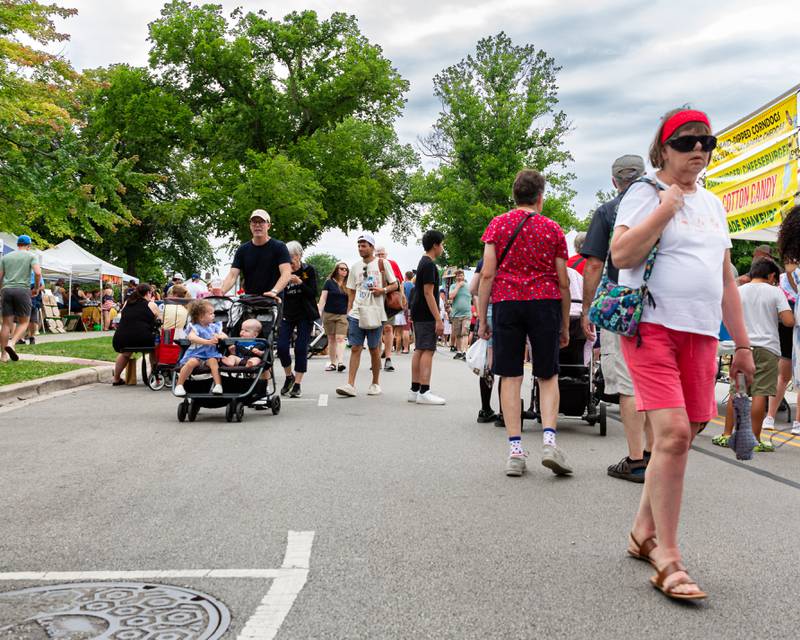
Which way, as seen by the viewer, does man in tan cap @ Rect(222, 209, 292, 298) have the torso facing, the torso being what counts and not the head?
toward the camera

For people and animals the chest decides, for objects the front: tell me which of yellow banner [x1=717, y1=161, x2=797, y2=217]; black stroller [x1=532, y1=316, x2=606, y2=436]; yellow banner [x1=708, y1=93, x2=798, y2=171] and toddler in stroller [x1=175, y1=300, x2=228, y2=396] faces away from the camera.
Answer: the black stroller

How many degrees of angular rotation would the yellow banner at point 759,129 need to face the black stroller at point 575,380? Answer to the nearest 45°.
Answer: approximately 45° to its left

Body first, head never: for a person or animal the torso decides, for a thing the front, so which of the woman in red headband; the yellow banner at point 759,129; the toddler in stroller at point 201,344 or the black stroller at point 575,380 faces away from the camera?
the black stroller

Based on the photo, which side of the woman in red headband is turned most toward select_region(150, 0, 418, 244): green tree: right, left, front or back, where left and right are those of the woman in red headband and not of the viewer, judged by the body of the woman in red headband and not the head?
back

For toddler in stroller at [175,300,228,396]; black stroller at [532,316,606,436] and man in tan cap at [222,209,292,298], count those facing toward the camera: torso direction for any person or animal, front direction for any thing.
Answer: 2

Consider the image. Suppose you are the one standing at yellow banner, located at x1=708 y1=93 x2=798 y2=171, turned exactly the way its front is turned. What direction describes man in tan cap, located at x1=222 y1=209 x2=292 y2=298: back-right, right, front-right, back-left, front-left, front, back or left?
front

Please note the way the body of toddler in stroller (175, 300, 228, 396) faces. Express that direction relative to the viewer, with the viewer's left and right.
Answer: facing the viewer

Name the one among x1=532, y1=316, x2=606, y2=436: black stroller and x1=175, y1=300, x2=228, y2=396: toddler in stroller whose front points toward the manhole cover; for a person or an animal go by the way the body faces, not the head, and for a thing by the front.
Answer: the toddler in stroller

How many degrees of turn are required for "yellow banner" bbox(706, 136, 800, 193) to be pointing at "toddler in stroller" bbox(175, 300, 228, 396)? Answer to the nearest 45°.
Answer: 0° — it already faces them

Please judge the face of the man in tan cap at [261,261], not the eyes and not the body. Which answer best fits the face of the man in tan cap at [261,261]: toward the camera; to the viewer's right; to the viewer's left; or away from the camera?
toward the camera

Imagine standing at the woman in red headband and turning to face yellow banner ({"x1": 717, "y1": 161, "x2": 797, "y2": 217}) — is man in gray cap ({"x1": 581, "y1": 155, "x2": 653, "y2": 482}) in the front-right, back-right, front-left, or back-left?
front-left

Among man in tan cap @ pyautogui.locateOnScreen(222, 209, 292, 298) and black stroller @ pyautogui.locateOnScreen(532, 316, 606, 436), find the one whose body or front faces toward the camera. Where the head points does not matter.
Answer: the man in tan cap

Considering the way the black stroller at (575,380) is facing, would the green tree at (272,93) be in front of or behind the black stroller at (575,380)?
in front
